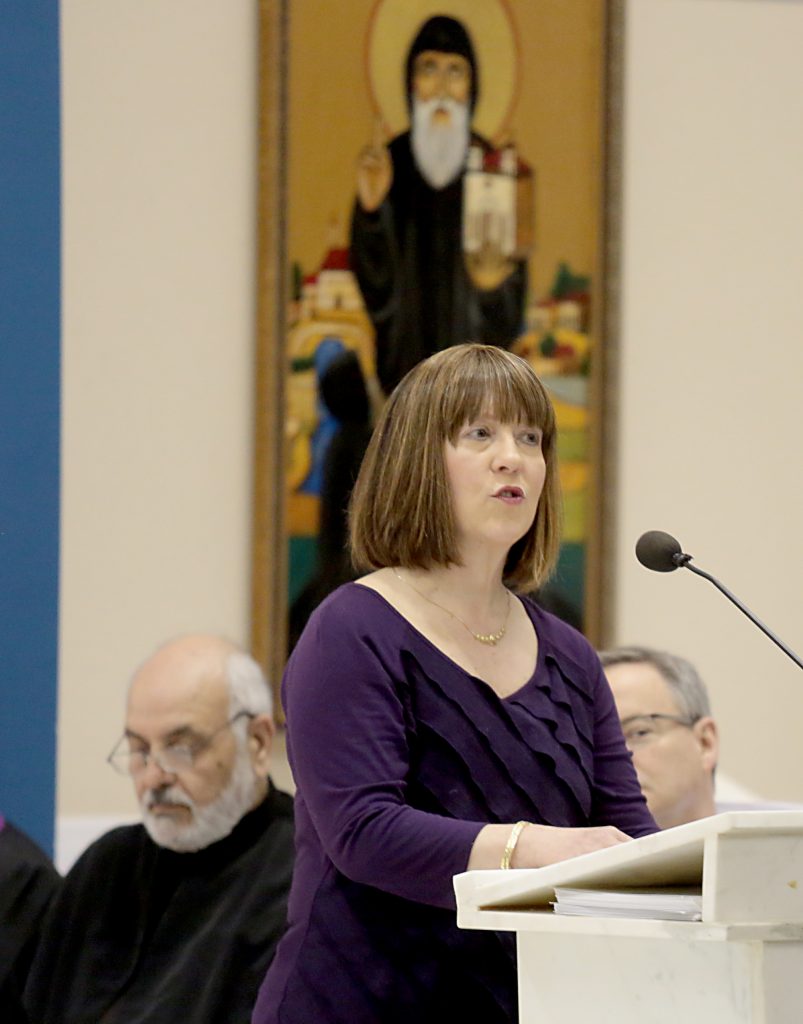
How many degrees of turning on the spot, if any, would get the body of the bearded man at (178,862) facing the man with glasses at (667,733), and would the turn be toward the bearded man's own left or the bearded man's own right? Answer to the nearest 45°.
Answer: approximately 135° to the bearded man's own left

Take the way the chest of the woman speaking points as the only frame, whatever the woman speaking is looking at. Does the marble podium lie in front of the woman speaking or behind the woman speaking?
in front

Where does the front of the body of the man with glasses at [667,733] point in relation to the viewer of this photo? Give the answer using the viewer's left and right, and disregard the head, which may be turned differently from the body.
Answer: facing the viewer and to the left of the viewer

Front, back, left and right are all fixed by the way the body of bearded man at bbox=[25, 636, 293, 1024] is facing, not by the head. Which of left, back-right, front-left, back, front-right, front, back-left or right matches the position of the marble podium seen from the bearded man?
front-left

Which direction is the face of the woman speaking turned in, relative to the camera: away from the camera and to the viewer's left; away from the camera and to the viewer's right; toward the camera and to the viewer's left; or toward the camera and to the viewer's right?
toward the camera and to the viewer's right

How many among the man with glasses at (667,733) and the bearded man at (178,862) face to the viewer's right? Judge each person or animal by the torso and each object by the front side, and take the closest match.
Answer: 0

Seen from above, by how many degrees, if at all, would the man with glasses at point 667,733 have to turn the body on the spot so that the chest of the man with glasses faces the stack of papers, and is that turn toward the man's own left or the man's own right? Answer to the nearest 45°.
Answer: approximately 45° to the man's own left

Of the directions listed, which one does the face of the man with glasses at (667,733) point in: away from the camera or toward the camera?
toward the camera

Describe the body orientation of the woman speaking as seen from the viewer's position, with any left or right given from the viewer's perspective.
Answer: facing the viewer and to the right of the viewer
